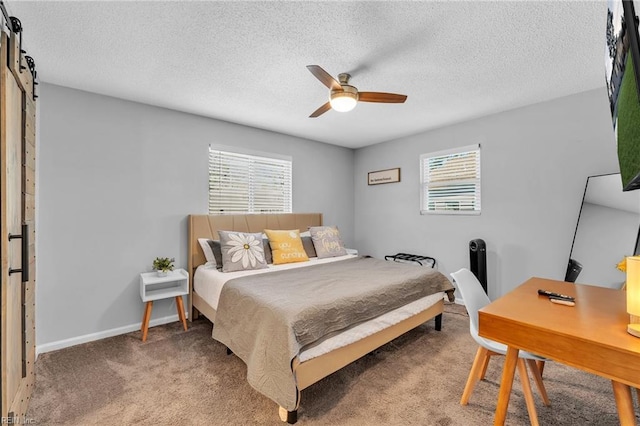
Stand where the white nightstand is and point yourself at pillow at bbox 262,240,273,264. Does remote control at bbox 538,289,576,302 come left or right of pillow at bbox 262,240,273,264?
right

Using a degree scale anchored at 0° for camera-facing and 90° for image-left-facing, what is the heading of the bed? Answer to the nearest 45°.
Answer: approximately 315°

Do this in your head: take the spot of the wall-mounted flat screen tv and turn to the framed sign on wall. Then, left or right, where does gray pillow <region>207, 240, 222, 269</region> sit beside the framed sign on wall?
left

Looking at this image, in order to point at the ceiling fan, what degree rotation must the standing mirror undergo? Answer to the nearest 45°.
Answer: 0° — it already faces it

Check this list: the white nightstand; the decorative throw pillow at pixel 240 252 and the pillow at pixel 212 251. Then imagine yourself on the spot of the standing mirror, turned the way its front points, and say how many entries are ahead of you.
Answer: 3

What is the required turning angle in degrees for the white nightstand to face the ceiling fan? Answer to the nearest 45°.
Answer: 0° — it already faces it

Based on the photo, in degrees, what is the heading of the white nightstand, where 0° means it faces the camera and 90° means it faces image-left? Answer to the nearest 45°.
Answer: approximately 315°

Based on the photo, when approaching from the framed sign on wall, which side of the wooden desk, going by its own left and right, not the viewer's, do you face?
right

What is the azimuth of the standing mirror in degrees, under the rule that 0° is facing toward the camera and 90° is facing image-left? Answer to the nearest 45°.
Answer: approximately 45°

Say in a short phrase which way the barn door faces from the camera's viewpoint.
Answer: facing to the right of the viewer

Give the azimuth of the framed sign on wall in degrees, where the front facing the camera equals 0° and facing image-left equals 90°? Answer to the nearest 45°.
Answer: approximately 45°

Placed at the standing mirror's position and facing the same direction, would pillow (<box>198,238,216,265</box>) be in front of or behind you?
in front

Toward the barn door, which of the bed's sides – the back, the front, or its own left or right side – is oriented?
right
